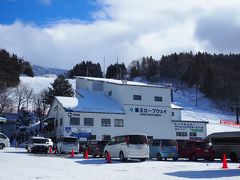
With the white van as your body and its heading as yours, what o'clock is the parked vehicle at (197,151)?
The parked vehicle is roughly at 3 o'clock from the white van.

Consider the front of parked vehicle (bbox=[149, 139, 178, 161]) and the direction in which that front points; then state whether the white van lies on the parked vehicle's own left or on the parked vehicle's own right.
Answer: on the parked vehicle's own left

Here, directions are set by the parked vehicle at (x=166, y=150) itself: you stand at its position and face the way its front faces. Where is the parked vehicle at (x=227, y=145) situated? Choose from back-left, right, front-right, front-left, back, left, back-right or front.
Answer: back-right

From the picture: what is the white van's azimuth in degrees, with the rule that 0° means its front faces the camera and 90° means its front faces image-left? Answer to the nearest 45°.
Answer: approximately 135°

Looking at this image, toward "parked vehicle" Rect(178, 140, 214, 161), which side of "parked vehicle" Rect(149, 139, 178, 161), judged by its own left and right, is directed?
right

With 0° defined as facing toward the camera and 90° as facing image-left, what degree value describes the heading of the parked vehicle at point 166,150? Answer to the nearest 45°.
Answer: approximately 135°

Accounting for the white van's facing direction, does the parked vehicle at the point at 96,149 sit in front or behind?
in front

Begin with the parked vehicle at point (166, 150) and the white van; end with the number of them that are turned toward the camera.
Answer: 0

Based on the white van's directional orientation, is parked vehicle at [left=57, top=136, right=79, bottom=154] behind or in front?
in front
